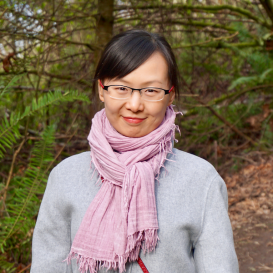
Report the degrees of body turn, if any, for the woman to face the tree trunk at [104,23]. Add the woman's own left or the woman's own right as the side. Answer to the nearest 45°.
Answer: approximately 180°

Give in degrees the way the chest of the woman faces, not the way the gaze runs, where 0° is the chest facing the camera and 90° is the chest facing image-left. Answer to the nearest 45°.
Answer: approximately 0°
